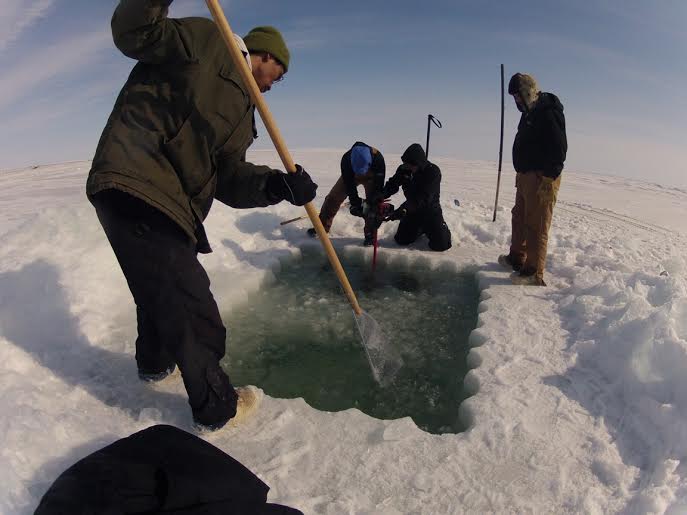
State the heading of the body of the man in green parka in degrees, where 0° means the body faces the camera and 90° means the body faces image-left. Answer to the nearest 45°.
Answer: approximately 270°

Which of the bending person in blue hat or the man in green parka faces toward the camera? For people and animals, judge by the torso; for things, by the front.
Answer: the bending person in blue hat

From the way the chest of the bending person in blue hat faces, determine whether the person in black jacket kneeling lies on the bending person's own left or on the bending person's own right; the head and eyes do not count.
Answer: on the bending person's own left

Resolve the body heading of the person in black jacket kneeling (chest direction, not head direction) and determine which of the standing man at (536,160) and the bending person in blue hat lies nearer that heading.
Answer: the bending person in blue hat

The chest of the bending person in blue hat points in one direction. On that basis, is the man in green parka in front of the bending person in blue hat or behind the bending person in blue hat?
in front

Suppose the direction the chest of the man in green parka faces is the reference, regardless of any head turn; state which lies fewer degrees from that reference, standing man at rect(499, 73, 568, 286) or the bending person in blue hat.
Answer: the standing man

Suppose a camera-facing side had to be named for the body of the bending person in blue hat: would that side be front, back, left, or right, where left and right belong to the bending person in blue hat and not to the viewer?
front

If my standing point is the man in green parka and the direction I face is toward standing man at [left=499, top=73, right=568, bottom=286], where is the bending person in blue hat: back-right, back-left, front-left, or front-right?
front-left

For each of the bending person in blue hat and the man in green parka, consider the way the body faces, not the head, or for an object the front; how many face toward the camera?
1

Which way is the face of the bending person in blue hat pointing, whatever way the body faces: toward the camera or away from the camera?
toward the camera

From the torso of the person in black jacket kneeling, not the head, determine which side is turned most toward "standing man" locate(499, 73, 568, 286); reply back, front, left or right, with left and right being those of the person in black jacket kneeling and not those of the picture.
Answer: left

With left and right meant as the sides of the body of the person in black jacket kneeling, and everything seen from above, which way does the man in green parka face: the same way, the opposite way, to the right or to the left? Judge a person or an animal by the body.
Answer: the opposite way

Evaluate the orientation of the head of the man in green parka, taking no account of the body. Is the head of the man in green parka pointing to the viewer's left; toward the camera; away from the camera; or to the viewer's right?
to the viewer's right

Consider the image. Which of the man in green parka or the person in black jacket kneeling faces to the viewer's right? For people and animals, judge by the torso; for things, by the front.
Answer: the man in green parka

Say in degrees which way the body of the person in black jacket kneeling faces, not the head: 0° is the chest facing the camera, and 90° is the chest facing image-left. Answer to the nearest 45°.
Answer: approximately 45°
